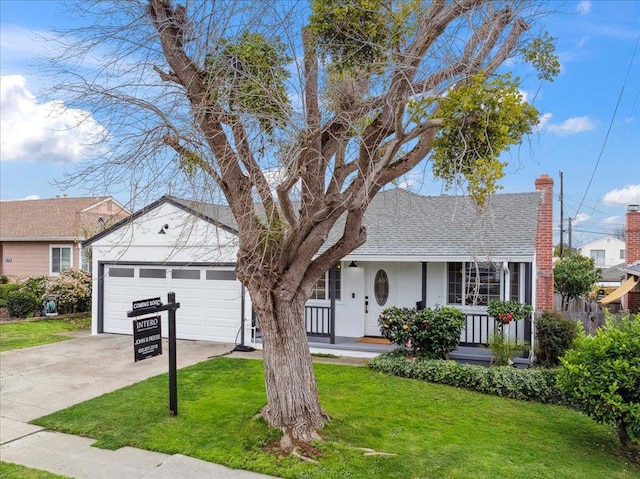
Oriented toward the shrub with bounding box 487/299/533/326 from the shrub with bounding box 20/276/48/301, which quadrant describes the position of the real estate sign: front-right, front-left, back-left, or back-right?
front-right

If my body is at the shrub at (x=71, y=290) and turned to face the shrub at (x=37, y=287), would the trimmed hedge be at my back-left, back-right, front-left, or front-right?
back-left

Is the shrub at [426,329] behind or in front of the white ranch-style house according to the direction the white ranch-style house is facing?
in front

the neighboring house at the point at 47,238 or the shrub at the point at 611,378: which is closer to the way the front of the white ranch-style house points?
the shrub

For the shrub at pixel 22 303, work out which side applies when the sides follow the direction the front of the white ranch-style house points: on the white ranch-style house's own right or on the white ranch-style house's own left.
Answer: on the white ranch-style house's own right

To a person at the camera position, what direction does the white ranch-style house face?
facing the viewer

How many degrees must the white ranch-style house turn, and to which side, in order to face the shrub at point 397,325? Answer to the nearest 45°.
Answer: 0° — it already faces it
